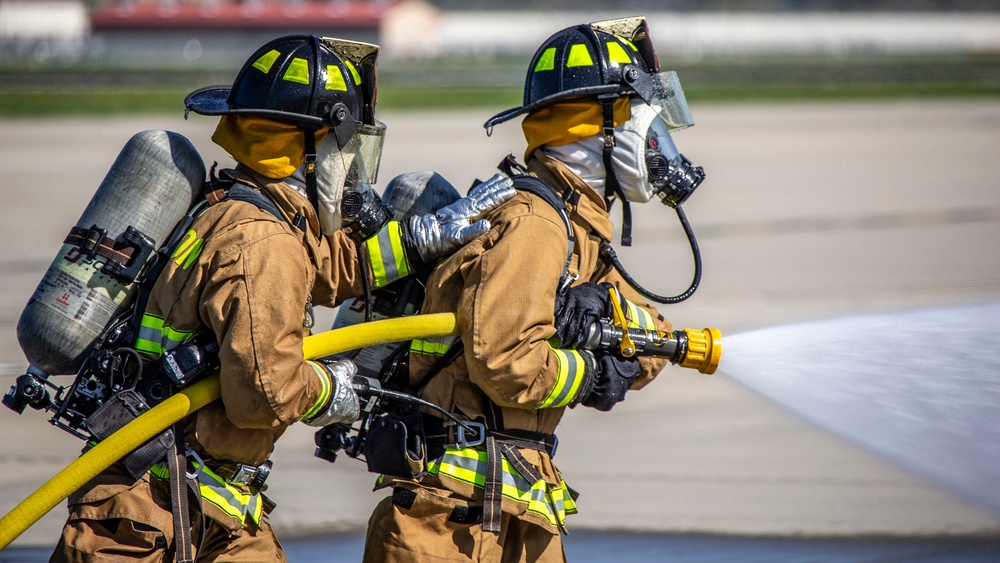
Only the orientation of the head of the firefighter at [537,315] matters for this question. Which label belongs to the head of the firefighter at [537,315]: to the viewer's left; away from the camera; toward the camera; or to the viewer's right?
to the viewer's right

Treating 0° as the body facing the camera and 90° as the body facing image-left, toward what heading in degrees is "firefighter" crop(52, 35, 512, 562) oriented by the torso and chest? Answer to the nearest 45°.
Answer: approximately 270°

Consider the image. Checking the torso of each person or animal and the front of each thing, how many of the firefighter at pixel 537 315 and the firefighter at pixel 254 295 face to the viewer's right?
2

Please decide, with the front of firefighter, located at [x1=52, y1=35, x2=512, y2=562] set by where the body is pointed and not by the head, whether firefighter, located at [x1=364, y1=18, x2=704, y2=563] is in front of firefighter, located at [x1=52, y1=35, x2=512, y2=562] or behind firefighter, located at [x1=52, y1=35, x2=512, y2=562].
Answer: in front

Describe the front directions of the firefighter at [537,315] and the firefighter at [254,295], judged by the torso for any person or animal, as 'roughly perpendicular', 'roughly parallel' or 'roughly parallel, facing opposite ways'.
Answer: roughly parallel

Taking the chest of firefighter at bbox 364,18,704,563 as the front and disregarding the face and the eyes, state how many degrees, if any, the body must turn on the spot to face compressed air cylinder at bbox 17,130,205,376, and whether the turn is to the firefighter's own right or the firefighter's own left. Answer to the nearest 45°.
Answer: approximately 180°

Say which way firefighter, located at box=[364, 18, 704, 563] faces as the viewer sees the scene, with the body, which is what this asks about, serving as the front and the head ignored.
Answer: to the viewer's right

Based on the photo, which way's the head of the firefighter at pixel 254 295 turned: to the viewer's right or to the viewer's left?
to the viewer's right
